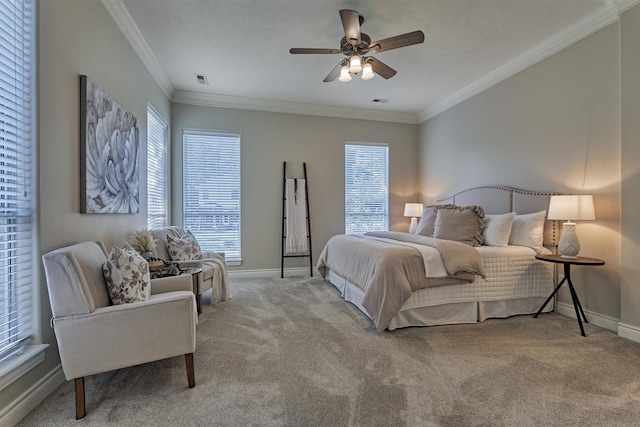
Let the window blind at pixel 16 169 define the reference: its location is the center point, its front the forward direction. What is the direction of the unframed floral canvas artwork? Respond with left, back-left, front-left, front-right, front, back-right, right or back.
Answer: left

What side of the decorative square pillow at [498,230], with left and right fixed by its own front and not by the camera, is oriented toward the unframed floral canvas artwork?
front

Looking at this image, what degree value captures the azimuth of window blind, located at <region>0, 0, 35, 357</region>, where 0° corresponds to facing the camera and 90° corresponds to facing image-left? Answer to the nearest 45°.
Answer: approximately 315°

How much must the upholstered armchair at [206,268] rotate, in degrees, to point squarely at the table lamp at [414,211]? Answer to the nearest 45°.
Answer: approximately 45° to its left

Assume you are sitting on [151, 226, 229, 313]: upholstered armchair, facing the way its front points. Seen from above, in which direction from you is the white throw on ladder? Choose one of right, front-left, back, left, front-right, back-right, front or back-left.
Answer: left

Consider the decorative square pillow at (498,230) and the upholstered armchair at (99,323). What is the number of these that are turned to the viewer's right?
1

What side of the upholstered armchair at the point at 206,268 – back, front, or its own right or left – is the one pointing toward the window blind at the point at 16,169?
right

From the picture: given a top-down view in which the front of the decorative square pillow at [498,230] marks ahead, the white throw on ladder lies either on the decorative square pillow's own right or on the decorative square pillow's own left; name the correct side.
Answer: on the decorative square pillow's own right

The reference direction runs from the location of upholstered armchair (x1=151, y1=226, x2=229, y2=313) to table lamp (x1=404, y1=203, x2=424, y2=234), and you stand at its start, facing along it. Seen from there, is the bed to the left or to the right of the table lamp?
right

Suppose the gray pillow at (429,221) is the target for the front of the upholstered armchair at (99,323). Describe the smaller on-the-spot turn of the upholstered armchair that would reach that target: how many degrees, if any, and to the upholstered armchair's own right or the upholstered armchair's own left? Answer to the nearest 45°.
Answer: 0° — it already faces it

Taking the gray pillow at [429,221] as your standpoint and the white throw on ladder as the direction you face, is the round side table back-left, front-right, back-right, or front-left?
back-left

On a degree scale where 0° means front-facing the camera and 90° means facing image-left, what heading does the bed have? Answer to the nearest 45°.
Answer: approximately 45°
